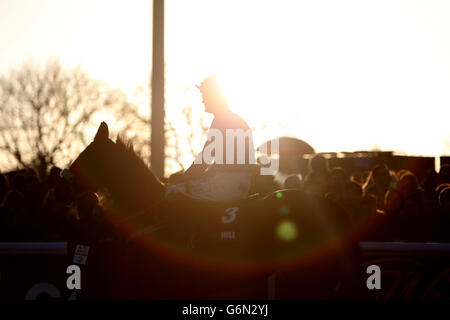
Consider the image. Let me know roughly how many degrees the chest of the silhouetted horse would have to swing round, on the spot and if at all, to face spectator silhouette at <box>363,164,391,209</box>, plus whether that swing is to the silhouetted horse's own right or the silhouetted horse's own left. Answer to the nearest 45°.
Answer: approximately 135° to the silhouetted horse's own right

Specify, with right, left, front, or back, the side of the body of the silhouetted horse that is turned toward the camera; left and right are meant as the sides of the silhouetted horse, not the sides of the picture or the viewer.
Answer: left

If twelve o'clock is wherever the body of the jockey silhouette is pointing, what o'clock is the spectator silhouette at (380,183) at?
The spectator silhouette is roughly at 4 o'clock from the jockey silhouette.

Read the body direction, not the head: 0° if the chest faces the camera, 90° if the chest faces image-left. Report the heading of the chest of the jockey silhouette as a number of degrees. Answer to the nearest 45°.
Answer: approximately 90°

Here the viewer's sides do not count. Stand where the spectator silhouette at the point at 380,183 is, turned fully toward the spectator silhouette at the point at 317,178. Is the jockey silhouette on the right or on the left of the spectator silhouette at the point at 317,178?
left

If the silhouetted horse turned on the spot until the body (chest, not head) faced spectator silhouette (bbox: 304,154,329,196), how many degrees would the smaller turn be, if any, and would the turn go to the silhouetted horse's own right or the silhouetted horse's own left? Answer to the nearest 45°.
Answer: approximately 135° to the silhouetted horse's own right
